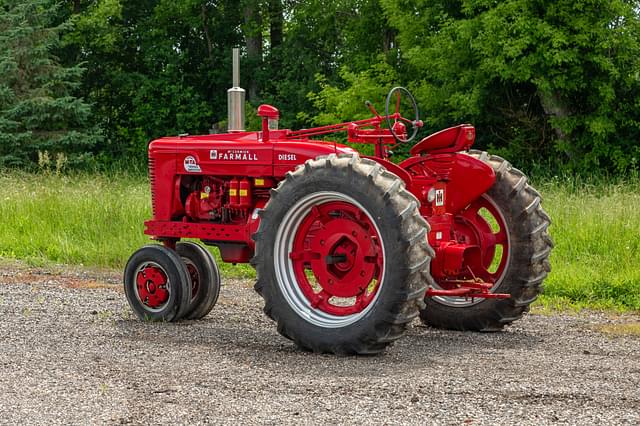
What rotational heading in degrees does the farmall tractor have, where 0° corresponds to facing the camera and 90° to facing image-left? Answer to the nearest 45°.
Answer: approximately 135°

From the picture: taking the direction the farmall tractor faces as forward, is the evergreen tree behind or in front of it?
in front
